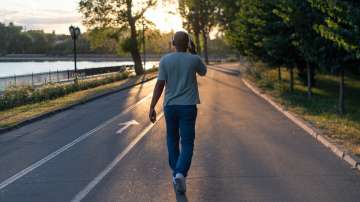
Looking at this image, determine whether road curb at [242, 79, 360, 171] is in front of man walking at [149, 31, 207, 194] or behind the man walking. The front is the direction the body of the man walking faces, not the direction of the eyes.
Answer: in front

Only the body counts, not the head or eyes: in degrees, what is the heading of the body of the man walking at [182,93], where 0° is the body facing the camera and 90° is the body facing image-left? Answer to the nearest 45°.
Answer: approximately 180°
